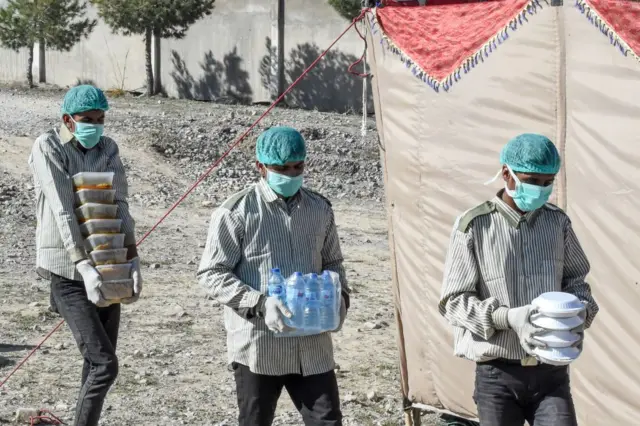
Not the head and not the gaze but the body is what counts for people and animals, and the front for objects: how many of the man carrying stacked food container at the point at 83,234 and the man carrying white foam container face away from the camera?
0

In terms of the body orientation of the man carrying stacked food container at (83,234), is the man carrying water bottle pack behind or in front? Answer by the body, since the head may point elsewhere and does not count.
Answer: in front

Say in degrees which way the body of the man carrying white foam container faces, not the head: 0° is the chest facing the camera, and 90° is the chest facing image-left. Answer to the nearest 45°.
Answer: approximately 315°

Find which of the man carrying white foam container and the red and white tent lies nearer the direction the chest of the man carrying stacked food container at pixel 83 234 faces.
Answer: the man carrying white foam container

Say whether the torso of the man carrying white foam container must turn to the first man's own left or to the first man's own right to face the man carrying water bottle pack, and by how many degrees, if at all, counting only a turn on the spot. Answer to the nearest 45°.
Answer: approximately 135° to the first man's own right

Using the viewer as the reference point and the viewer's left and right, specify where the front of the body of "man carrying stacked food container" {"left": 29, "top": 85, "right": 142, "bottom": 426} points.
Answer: facing the viewer and to the right of the viewer

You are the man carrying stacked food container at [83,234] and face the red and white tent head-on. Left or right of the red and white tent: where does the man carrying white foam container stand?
right

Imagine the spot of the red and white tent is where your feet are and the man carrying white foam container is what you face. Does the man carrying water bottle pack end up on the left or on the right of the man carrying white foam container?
right

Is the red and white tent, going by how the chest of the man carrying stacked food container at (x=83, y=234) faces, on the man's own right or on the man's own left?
on the man's own left

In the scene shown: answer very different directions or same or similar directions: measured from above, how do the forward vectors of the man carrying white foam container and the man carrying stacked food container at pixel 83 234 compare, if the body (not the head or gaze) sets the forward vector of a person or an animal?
same or similar directions

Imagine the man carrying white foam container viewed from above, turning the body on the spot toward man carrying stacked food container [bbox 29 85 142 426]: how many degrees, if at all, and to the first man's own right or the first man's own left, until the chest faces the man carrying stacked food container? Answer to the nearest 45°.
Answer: approximately 135° to the first man's own right
